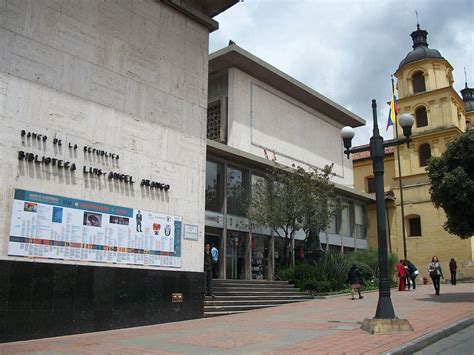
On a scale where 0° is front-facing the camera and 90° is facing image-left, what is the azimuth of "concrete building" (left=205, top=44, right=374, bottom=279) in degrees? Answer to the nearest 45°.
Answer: approximately 315°

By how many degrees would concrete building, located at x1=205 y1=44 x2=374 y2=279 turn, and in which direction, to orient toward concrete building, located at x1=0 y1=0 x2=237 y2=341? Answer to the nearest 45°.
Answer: approximately 45° to its right

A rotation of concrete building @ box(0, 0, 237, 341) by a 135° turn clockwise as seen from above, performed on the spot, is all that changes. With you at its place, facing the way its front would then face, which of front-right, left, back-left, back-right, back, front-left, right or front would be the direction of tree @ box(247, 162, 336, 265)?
back-right

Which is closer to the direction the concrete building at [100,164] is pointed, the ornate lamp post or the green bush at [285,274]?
the ornate lamp post

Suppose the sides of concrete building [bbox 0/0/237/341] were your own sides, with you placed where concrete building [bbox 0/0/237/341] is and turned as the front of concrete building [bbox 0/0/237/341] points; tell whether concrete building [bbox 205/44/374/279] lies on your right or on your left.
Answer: on your left

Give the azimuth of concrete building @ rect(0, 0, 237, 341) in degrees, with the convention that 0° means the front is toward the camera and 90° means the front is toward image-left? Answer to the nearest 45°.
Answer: approximately 315°

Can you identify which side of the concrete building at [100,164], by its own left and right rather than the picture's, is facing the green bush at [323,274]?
left

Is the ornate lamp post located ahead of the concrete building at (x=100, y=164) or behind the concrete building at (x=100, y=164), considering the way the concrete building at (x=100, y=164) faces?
ahead

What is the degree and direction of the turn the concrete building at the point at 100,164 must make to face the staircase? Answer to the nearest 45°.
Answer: approximately 90° to its left

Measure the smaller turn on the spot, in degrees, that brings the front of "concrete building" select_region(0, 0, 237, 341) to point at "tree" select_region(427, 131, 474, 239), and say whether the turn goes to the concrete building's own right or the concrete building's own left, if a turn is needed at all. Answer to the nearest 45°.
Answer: approximately 45° to the concrete building's own left

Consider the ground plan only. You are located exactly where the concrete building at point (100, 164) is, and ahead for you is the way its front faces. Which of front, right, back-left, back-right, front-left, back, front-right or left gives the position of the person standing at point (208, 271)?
left
